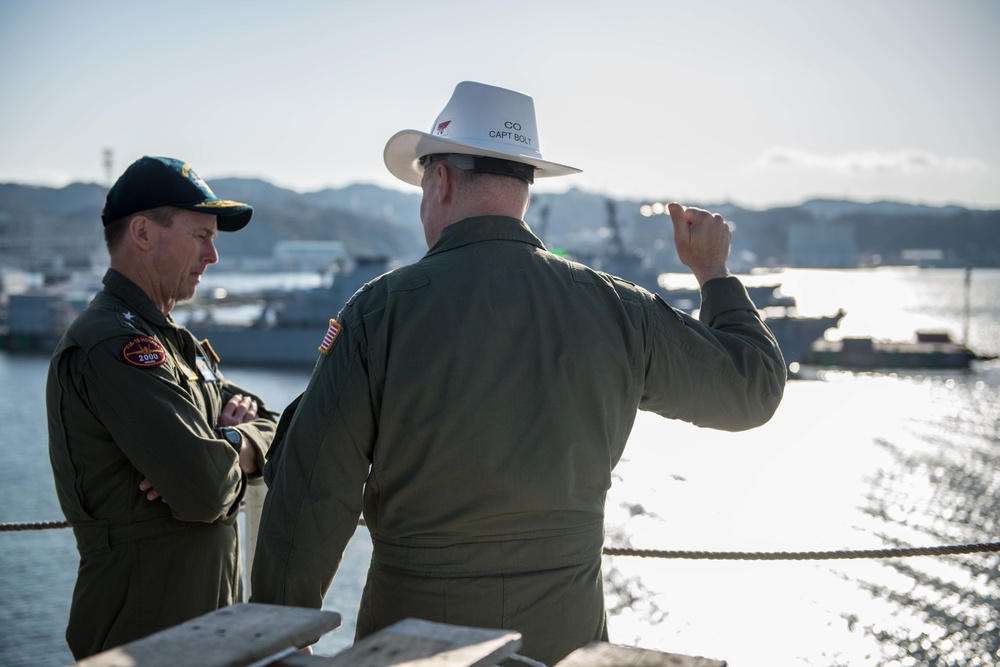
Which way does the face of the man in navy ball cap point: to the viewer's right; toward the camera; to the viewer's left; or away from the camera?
to the viewer's right

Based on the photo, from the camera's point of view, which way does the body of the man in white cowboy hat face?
away from the camera

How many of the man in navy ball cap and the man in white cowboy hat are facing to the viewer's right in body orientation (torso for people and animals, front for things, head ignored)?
1

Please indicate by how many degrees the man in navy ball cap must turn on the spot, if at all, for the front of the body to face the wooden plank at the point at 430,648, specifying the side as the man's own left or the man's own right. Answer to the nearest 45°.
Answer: approximately 90° to the man's own right

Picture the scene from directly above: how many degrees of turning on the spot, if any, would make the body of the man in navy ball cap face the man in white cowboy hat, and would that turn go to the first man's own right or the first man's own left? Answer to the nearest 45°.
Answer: approximately 45° to the first man's own right

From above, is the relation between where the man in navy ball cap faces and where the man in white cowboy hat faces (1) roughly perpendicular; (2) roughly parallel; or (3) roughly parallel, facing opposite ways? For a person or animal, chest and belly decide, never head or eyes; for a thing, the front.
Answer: roughly perpendicular

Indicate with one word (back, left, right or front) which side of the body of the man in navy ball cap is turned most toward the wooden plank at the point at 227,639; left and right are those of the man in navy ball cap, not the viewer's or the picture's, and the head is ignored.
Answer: right

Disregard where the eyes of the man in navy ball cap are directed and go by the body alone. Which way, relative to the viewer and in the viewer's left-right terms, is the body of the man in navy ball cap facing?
facing to the right of the viewer

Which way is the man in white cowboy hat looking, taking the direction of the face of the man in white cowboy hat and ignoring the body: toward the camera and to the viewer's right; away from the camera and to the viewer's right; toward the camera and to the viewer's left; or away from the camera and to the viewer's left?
away from the camera and to the viewer's left

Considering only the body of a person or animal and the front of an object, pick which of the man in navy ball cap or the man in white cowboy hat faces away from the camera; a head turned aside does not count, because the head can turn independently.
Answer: the man in white cowboy hat
